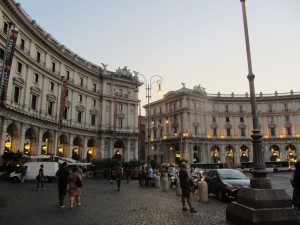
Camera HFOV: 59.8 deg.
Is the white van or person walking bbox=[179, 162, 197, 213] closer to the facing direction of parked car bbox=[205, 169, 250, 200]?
the person walking

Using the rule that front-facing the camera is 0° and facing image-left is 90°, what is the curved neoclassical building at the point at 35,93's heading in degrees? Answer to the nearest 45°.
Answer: approximately 315°

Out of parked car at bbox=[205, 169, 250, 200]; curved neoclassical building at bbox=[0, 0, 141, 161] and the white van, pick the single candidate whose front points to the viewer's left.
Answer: the white van

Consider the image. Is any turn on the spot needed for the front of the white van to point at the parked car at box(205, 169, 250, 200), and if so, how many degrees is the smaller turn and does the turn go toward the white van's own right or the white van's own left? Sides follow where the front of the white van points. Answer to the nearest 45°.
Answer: approximately 135° to the white van's own left

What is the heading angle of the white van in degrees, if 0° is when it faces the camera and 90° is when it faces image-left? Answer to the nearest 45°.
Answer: approximately 90°
